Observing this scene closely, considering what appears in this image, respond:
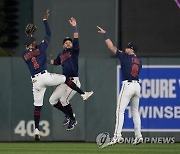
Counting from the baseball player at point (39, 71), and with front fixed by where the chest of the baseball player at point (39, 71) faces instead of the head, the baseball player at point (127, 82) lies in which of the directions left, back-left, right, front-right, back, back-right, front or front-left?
front-right

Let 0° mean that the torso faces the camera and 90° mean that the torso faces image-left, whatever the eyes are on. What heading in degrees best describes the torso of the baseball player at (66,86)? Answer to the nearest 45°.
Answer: approximately 45°

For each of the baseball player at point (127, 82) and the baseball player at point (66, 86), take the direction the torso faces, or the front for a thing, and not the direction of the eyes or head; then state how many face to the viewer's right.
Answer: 0

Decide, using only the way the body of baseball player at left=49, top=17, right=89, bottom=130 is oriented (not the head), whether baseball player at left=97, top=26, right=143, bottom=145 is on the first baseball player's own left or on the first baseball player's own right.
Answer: on the first baseball player's own left

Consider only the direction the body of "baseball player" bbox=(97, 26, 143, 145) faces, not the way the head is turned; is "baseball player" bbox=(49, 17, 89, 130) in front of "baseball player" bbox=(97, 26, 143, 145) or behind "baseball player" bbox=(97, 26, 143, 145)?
in front
